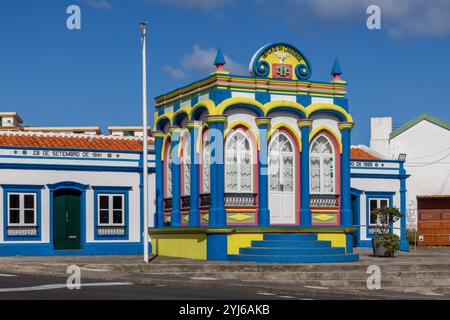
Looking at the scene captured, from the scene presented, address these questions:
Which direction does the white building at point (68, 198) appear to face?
toward the camera

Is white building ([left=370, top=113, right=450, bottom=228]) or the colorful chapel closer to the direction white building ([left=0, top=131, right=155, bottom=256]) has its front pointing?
the colorful chapel
